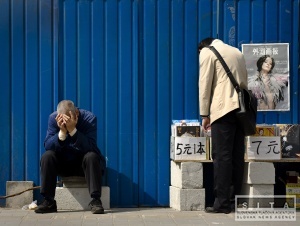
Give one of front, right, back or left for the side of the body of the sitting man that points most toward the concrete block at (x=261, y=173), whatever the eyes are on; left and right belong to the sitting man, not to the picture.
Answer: left

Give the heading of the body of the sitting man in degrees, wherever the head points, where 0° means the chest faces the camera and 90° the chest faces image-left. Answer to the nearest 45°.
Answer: approximately 0°

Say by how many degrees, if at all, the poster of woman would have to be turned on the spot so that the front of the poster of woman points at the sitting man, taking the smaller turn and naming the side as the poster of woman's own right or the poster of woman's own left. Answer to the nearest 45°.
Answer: approximately 45° to the poster of woman's own right

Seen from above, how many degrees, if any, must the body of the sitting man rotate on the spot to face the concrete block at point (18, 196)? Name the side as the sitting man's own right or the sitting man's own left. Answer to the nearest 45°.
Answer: approximately 135° to the sitting man's own right

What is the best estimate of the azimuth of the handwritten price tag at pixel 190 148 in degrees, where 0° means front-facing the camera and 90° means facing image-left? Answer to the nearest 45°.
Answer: approximately 0°

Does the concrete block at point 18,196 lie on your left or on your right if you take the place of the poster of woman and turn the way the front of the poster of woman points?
on your right

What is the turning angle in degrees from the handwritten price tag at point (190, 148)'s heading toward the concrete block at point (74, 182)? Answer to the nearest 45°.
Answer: approximately 90° to its right

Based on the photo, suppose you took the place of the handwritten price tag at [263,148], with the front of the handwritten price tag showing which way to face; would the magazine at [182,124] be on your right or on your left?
on your right

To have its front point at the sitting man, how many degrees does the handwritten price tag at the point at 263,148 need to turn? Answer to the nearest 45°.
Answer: approximately 90° to its right
